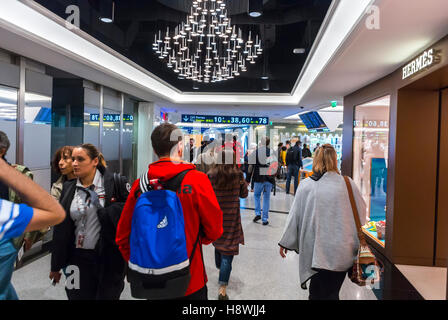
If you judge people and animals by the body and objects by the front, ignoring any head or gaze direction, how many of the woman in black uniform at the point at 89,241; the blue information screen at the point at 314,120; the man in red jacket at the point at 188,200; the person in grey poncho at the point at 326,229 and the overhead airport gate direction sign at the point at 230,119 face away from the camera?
2

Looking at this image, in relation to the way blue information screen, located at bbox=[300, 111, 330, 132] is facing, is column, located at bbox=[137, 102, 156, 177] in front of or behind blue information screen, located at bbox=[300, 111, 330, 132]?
in front

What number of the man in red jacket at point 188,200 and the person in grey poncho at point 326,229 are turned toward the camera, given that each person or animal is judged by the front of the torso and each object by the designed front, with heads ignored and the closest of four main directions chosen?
0

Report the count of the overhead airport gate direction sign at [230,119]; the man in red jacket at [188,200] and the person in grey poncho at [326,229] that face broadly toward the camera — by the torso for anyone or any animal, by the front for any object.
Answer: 1

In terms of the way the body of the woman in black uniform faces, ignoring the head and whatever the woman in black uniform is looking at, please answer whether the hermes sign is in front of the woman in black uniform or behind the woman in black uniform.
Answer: behind

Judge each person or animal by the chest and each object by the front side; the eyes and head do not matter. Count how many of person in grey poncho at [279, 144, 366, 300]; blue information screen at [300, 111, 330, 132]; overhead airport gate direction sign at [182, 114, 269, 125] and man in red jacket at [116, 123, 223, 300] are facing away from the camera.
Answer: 2

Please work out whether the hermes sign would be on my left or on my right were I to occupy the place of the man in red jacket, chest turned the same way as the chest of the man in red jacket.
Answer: on my right

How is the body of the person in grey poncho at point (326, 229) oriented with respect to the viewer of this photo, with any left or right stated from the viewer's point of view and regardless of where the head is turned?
facing away from the viewer

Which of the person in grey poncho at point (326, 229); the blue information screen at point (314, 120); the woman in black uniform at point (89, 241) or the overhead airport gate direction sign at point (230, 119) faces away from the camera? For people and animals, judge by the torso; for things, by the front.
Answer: the person in grey poncho

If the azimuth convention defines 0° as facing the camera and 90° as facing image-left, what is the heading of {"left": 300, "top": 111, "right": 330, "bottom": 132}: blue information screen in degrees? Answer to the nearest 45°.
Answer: approximately 45°

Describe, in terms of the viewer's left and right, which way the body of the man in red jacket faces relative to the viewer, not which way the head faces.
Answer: facing away from the viewer

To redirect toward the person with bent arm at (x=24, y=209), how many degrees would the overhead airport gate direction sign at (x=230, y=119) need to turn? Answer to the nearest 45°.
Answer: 0° — it already faces them

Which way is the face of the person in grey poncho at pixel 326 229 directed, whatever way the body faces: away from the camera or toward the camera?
away from the camera

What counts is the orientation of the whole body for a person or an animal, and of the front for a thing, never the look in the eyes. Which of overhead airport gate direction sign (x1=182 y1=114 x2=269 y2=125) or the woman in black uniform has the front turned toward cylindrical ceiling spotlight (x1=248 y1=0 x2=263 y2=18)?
the overhead airport gate direction sign

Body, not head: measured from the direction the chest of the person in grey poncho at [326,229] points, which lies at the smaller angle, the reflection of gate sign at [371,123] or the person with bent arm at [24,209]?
the reflection of gate sign

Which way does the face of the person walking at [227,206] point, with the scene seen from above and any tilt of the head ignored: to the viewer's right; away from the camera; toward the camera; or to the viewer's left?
away from the camera

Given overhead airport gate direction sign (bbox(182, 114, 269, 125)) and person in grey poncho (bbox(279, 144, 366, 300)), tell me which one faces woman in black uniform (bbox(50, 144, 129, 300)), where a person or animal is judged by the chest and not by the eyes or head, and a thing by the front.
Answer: the overhead airport gate direction sign

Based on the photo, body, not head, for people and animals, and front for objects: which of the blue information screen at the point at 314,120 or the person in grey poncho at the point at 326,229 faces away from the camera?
the person in grey poncho

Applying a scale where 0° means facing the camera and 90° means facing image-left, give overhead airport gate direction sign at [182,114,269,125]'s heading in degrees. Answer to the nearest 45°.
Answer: approximately 0°
